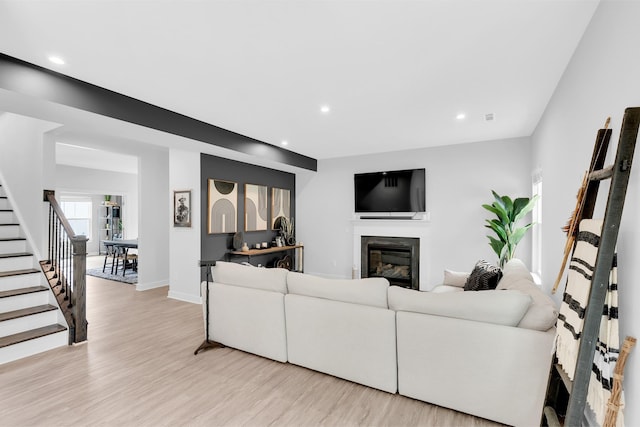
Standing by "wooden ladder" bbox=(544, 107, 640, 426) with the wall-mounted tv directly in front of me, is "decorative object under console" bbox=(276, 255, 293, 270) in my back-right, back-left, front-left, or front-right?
front-left

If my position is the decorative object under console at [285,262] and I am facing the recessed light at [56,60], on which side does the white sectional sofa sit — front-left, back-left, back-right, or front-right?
front-left

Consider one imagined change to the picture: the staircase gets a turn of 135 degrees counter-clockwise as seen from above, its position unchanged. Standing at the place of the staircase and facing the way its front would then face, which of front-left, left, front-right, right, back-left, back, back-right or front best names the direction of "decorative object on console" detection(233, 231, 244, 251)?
right

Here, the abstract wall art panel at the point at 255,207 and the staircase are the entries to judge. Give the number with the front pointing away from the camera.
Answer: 0

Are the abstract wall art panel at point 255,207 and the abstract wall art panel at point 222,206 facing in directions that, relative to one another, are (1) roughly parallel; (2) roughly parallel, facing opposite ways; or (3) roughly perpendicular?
roughly parallel

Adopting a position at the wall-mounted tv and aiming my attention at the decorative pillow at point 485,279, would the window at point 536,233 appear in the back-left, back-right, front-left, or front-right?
front-left

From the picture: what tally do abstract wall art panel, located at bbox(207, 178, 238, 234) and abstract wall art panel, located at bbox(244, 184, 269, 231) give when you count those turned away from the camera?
0

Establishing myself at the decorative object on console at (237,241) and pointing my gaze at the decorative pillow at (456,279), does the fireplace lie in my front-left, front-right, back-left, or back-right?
front-left

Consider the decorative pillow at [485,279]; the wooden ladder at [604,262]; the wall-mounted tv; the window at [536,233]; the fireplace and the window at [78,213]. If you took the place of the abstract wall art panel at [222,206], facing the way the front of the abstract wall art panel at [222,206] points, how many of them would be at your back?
1

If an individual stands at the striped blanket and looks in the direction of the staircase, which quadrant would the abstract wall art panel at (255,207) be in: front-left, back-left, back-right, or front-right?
front-right

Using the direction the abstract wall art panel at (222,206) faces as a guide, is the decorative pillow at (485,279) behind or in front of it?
in front

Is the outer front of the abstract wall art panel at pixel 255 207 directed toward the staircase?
no

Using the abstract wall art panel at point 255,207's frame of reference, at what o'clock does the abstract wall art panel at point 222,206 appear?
the abstract wall art panel at point 222,206 is roughly at 3 o'clock from the abstract wall art panel at point 255,207.

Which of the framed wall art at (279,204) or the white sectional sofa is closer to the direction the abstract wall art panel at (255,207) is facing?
the white sectional sofa

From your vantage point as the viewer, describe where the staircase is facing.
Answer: facing the viewer and to the right of the viewer

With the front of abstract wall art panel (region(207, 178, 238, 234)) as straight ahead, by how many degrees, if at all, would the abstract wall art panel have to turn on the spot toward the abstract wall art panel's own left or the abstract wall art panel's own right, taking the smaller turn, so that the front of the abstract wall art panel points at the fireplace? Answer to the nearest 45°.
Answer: approximately 45° to the abstract wall art panel's own left
